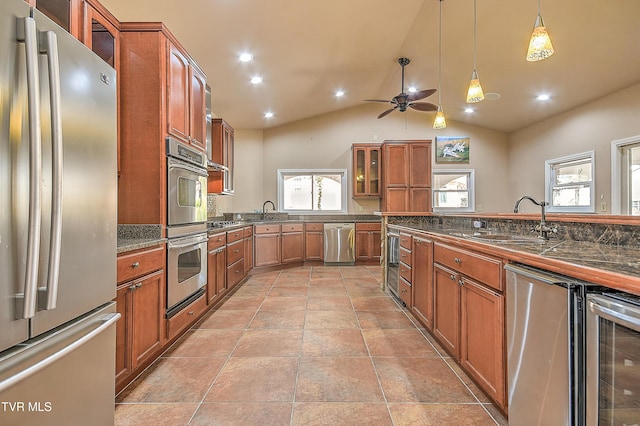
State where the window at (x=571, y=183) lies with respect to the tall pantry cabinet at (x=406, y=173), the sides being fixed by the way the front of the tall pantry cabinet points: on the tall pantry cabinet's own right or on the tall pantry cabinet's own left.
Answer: on the tall pantry cabinet's own left

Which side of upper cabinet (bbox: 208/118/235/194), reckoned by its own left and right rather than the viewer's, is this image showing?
right

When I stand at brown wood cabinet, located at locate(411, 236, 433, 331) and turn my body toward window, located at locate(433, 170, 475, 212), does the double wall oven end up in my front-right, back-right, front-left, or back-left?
back-left

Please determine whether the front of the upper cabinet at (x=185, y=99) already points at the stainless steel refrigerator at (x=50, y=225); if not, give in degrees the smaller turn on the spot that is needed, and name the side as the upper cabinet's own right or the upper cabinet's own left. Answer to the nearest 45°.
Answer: approximately 45° to the upper cabinet's own right

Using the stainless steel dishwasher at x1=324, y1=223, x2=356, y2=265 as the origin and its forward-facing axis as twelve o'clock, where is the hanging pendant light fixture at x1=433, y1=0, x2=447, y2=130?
The hanging pendant light fixture is roughly at 11 o'clock from the stainless steel dishwasher.

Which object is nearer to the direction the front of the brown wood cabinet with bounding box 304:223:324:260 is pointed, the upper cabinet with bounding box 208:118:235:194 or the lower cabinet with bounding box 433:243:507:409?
the lower cabinet

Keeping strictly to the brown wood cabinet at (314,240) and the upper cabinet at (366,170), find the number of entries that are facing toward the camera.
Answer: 2

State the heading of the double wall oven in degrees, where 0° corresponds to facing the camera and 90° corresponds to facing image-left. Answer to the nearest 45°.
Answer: approximately 315°

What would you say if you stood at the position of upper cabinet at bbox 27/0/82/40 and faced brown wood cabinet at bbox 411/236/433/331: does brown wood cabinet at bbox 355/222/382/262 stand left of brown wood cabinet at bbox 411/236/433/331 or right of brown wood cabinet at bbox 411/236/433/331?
left

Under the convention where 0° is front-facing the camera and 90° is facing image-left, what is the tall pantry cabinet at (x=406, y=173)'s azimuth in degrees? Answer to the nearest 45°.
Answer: approximately 0°

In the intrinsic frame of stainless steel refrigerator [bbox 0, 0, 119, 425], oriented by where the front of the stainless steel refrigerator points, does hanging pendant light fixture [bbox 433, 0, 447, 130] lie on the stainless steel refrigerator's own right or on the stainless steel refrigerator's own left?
on the stainless steel refrigerator's own left

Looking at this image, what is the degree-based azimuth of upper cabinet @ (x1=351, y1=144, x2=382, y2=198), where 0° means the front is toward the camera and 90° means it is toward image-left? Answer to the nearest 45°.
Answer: approximately 0°
